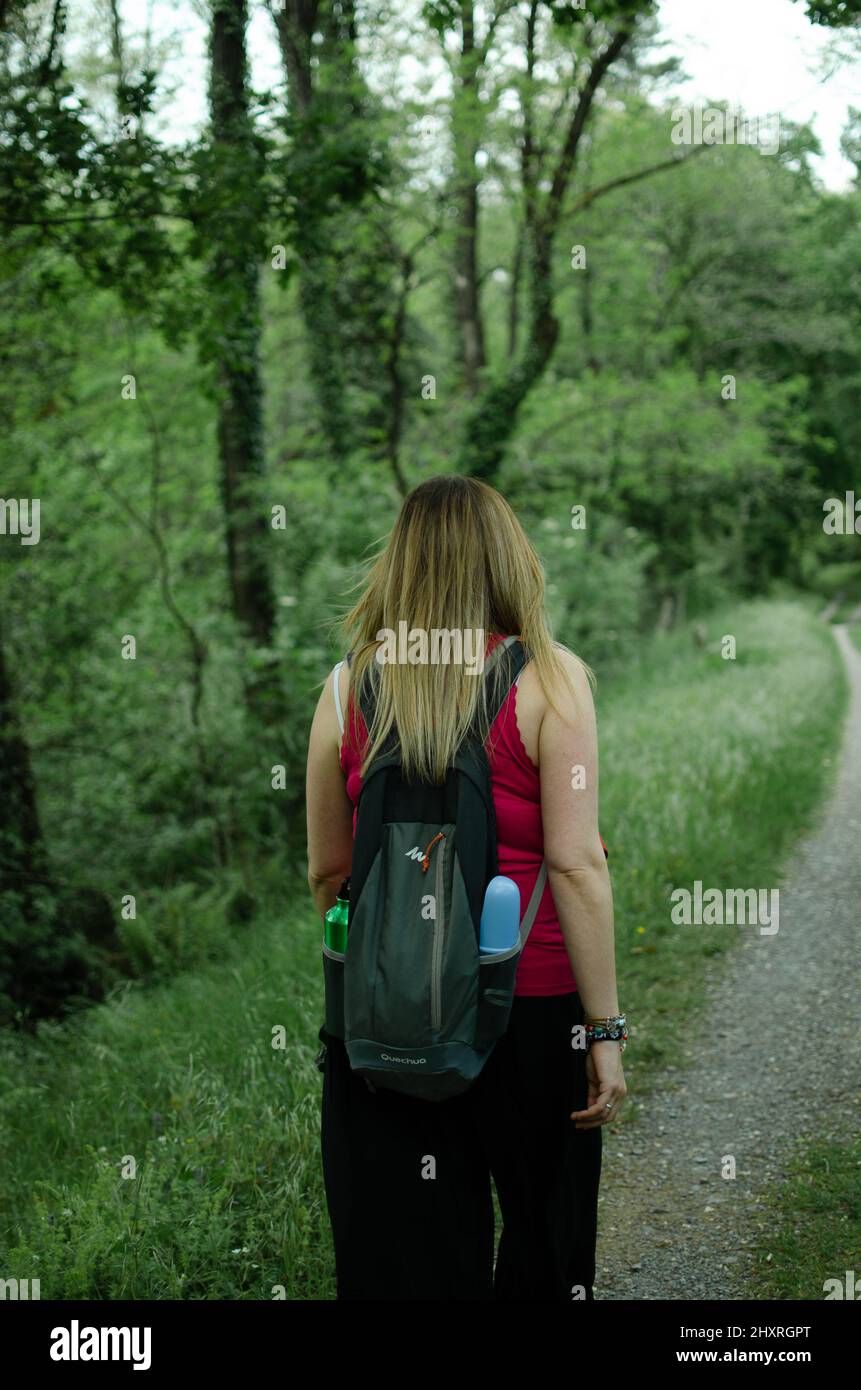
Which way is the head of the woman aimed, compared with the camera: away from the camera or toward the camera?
away from the camera

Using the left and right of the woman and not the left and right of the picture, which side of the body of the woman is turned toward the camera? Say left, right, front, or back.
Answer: back
